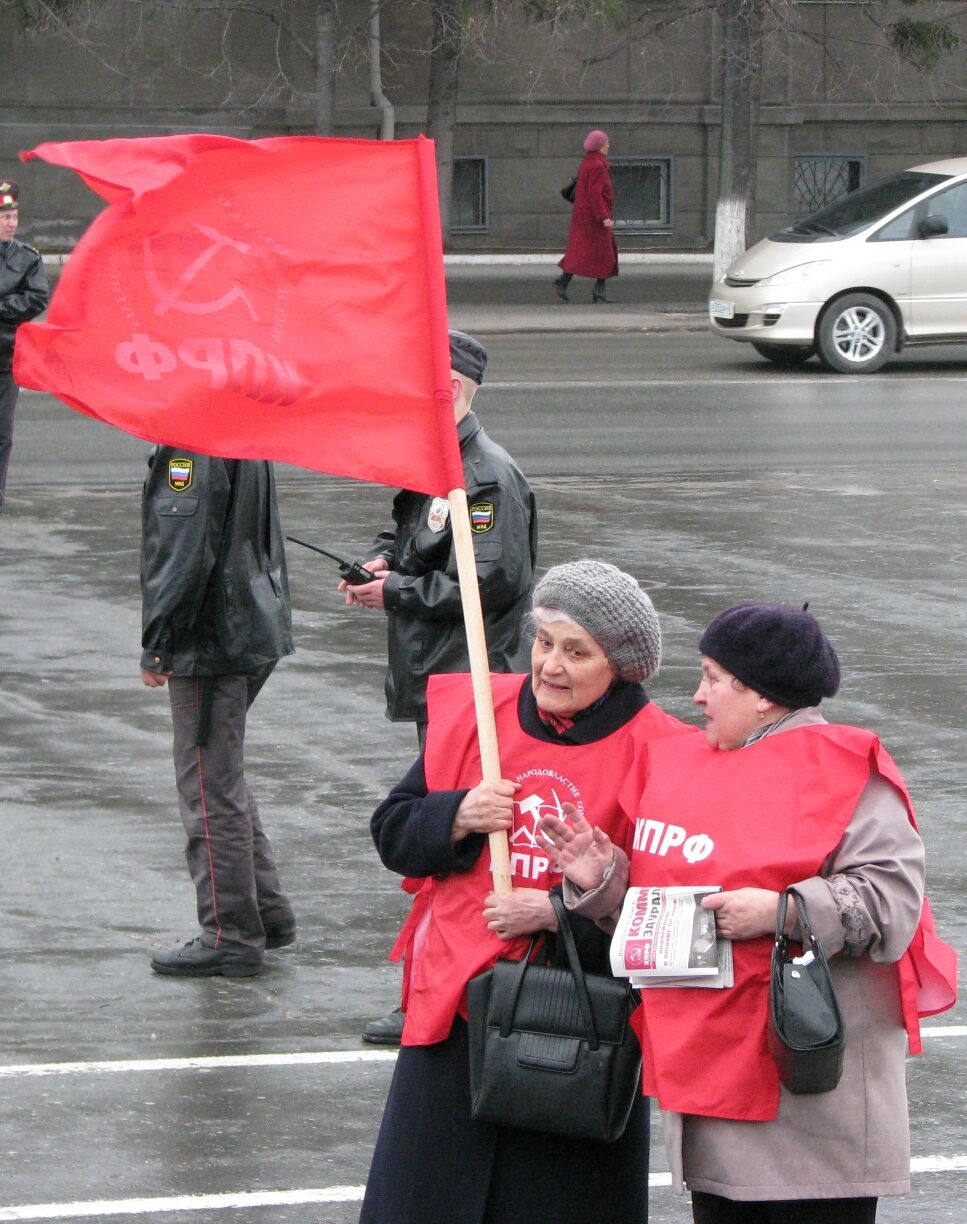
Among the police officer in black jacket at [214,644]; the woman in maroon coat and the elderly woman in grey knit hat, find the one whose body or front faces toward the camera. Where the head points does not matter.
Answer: the elderly woman in grey knit hat

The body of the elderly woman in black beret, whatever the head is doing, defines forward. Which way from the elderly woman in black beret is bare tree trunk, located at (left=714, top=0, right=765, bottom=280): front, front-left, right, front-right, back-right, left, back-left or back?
back-right

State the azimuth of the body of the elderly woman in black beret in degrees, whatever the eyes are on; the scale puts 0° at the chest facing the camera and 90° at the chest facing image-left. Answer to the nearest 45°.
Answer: approximately 45°

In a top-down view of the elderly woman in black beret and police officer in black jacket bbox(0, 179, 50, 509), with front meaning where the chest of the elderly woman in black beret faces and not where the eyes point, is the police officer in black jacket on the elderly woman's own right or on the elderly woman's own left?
on the elderly woman's own right

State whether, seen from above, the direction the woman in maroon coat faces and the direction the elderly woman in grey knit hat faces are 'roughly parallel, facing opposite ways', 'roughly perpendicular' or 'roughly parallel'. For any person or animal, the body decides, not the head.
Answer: roughly perpendicular

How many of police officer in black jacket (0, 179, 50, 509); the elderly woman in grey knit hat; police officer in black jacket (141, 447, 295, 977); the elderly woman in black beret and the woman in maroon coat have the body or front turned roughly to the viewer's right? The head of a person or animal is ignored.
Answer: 1

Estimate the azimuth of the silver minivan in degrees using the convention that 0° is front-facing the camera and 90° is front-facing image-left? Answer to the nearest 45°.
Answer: approximately 45°

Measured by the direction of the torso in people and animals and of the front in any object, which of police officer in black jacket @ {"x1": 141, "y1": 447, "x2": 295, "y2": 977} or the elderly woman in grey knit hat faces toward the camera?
the elderly woman in grey knit hat

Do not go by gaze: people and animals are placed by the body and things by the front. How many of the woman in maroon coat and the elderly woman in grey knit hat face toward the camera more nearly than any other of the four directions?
1

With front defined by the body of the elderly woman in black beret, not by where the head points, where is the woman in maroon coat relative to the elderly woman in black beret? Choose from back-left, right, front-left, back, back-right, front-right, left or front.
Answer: back-right

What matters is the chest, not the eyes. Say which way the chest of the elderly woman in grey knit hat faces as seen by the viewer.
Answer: toward the camera

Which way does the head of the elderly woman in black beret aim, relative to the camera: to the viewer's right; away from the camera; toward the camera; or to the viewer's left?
to the viewer's left

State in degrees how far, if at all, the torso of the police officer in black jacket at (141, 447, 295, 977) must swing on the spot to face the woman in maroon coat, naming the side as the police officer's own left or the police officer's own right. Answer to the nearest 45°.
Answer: approximately 45° to the police officer's own right
